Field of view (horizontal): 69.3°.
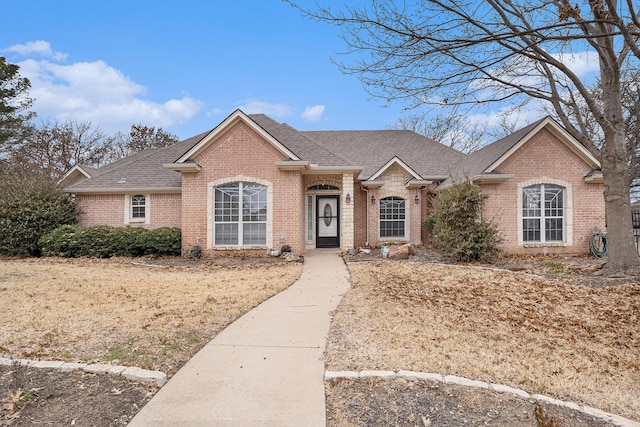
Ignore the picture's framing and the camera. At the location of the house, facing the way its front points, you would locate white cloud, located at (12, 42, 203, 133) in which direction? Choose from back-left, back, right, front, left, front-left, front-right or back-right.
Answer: back-right

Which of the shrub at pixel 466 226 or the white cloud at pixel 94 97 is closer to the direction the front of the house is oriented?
the shrub

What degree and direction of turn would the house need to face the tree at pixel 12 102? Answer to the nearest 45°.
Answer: approximately 135° to its right

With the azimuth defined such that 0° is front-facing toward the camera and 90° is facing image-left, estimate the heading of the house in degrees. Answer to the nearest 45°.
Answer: approximately 0°

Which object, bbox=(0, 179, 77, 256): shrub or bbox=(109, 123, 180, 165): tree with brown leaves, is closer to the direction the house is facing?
the shrub

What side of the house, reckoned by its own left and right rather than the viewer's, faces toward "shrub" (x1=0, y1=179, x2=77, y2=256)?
right

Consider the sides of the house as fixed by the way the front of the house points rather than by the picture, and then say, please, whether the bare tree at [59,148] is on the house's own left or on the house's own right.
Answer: on the house's own right

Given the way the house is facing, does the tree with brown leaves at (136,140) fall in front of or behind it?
behind
